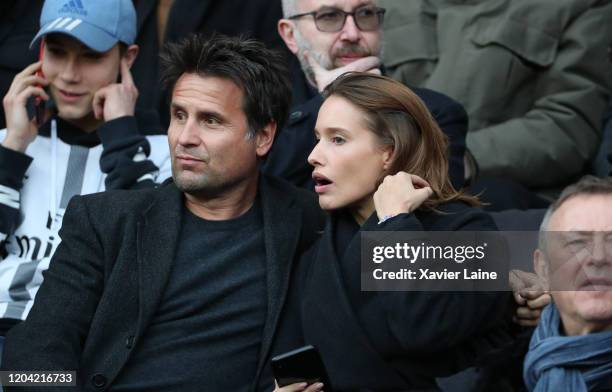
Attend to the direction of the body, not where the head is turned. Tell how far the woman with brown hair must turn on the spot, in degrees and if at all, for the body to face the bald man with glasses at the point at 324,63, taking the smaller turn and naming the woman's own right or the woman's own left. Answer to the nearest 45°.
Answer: approximately 135° to the woman's own right

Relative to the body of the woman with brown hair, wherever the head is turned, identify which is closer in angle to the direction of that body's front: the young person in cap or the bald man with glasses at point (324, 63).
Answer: the young person in cap

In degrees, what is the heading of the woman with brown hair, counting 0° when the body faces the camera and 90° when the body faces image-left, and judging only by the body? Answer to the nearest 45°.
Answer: approximately 45°

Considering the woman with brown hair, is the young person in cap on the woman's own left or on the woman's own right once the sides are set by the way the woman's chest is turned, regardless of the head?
on the woman's own right
